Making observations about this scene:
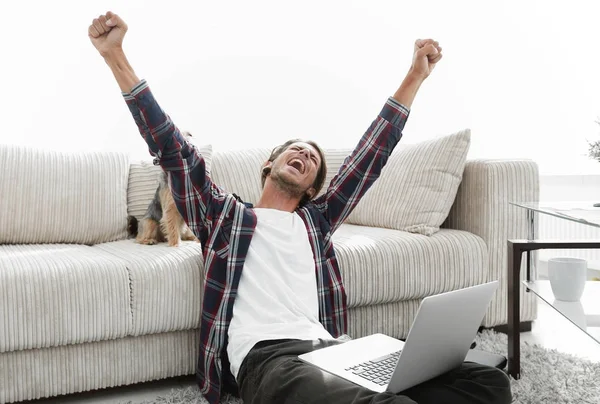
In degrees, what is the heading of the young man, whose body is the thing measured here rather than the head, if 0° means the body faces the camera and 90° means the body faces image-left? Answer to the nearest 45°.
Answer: approximately 315°

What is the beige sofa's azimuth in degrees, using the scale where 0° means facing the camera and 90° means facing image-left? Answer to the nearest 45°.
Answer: approximately 315°

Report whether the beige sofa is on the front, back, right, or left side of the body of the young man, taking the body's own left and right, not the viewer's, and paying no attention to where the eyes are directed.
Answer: back

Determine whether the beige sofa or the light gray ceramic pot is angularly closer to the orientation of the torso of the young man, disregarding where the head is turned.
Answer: the light gray ceramic pot

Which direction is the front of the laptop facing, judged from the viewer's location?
facing away from the viewer and to the left of the viewer

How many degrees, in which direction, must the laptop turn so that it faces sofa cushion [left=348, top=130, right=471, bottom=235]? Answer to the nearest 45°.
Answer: approximately 45° to its right

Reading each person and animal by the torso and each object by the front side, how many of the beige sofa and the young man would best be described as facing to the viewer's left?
0

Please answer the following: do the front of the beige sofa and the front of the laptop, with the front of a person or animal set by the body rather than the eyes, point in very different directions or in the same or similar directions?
very different directions

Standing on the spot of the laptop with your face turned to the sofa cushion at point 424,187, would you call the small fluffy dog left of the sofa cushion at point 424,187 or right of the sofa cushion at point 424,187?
left
